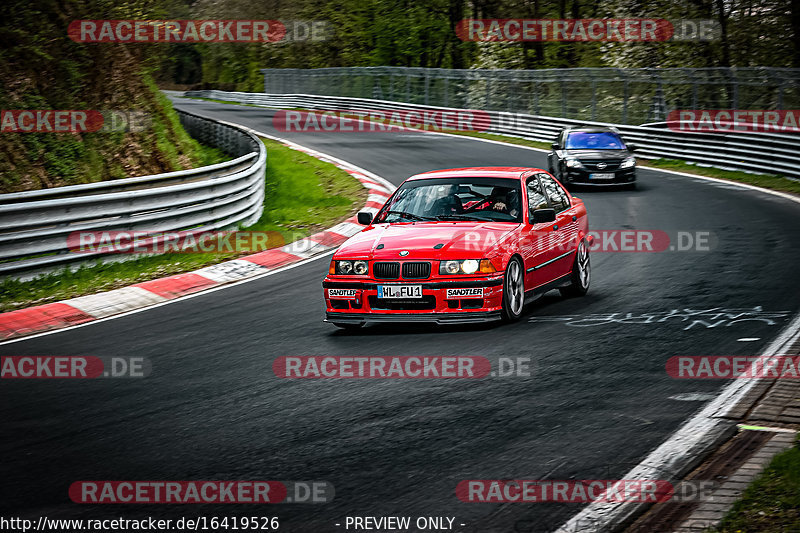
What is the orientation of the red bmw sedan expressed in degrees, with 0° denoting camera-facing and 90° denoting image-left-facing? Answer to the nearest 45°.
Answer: approximately 45°

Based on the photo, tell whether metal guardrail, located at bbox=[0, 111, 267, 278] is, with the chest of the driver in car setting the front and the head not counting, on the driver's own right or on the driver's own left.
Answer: on the driver's own right

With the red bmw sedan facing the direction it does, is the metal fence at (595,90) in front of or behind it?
behind

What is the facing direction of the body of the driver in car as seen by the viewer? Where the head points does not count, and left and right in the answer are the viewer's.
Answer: facing the viewer and to the left of the viewer

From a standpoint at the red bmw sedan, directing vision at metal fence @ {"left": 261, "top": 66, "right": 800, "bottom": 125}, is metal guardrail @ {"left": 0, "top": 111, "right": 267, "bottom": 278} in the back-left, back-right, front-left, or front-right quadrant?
front-left

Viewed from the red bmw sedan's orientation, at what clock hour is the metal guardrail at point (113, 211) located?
The metal guardrail is roughly at 3 o'clock from the red bmw sedan.

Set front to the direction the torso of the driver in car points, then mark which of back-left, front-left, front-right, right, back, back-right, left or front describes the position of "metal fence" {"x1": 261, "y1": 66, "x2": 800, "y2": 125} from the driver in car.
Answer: back-right

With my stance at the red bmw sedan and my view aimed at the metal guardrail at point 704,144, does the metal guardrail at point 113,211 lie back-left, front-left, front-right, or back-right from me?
front-left

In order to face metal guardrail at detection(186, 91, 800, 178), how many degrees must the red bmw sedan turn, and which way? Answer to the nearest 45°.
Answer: approximately 135° to its right
